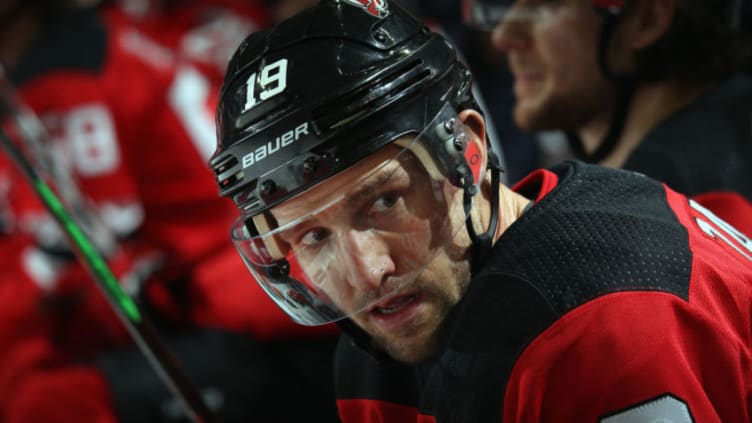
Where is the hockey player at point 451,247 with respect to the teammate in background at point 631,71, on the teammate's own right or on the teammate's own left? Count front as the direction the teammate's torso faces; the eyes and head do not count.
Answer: on the teammate's own left

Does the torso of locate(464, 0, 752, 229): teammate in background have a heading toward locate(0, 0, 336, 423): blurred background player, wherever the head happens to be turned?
yes

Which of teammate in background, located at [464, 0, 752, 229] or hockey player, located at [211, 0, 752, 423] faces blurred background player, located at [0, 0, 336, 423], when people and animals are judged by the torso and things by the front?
the teammate in background

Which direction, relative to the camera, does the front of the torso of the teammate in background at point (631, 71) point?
to the viewer's left

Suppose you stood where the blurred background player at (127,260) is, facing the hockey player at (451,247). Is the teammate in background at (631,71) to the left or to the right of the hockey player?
left

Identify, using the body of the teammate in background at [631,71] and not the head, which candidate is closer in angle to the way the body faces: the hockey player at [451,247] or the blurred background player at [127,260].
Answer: the blurred background player

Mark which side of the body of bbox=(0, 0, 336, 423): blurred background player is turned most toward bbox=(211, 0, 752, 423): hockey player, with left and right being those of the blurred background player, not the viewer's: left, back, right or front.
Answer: left

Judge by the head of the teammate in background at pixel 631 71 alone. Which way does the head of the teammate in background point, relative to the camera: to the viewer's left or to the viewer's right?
to the viewer's left
